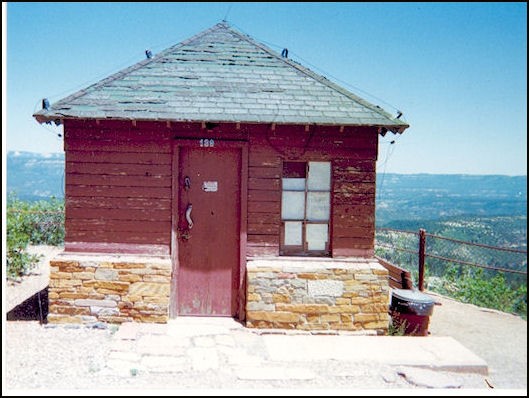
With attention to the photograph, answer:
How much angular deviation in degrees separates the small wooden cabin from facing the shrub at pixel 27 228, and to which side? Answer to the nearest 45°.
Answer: approximately 135° to its right

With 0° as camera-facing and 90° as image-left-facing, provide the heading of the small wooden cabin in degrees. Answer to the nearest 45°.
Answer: approximately 0°
